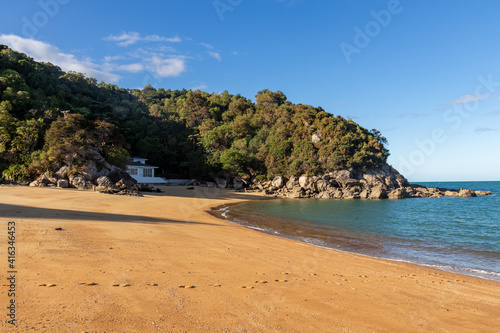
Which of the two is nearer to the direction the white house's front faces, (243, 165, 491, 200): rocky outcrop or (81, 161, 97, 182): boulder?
the rocky outcrop

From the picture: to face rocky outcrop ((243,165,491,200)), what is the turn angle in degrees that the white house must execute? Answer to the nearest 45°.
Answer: approximately 45° to its left

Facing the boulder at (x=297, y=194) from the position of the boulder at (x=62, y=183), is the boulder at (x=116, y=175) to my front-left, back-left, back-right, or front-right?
front-left

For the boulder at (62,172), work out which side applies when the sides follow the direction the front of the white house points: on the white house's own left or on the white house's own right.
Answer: on the white house's own right

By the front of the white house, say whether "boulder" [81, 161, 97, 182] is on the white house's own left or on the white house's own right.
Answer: on the white house's own right

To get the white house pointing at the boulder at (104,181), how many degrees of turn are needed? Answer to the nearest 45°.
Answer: approximately 45° to its right

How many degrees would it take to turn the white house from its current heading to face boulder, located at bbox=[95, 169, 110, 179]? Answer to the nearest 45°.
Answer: approximately 45° to its right

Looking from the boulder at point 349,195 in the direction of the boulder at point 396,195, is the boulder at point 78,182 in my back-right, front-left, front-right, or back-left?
back-right

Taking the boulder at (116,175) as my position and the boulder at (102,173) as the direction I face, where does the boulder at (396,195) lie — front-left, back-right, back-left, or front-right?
back-left

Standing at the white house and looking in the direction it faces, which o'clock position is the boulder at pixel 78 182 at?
The boulder is roughly at 2 o'clock from the white house.

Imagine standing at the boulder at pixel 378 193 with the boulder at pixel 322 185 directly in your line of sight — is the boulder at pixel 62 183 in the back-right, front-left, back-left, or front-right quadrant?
front-left

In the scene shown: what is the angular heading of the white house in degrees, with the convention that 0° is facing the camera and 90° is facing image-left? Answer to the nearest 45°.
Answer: approximately 315°

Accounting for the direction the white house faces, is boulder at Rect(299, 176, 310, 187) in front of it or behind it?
in front
